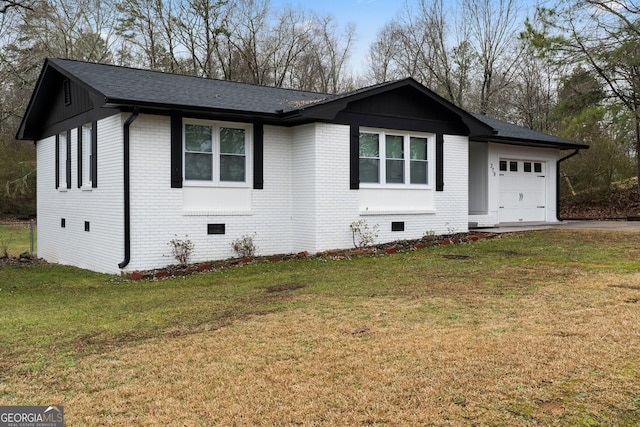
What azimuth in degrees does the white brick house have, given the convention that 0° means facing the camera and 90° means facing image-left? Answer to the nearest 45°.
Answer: approximately 315°
